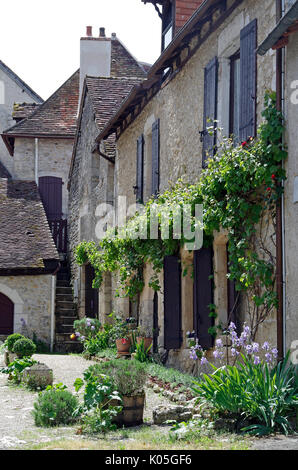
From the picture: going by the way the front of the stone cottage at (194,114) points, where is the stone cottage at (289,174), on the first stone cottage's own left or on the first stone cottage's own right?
on the first stone cottage's own left

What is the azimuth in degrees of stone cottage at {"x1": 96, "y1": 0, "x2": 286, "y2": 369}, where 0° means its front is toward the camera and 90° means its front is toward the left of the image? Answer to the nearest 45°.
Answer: approximately 45°

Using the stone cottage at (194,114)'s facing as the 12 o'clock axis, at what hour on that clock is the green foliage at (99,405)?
The green foliage is roughly at 11 o'clock from the stone cottage.

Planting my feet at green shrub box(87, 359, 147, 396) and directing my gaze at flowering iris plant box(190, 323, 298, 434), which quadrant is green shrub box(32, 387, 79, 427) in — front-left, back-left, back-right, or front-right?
back-right
